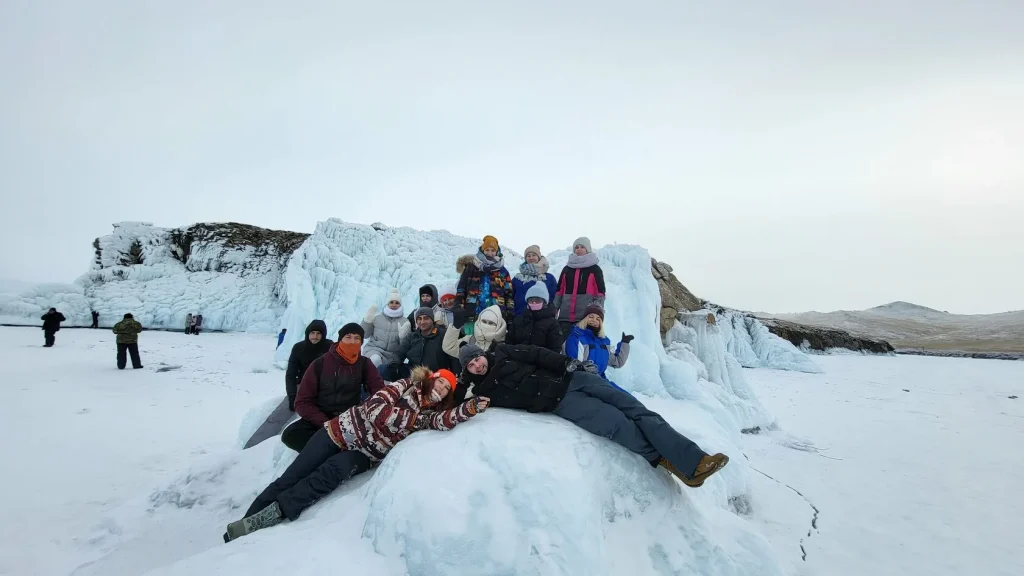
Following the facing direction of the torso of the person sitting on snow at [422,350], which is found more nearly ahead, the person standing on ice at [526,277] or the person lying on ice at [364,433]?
the person lying on ice

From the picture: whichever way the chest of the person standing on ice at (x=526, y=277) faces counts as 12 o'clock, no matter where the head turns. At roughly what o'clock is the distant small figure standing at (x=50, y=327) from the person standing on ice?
The distant small figure standing is roughly at 4 o'clock from the person standing on ice.

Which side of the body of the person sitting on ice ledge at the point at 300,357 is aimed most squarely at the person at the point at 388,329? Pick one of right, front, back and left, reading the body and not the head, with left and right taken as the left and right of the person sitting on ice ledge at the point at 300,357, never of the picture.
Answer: left

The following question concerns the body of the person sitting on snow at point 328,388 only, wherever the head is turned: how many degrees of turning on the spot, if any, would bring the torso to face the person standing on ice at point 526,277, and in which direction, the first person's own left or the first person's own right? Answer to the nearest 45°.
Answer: approximately 90° to the first person's own left

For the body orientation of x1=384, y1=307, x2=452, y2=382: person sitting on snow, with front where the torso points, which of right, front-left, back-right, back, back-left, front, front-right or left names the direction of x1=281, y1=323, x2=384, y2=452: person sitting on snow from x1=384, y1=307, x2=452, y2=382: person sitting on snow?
front-right

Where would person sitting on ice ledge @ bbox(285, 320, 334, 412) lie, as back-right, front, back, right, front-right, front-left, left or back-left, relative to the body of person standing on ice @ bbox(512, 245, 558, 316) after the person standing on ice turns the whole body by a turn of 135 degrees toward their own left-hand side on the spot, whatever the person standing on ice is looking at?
back-left

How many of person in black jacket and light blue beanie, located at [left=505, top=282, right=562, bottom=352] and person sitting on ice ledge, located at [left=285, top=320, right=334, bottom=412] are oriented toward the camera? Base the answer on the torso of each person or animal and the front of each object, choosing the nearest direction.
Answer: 2

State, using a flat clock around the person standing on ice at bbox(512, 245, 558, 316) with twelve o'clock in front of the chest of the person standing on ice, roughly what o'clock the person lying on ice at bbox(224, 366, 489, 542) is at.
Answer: The person lying on ice is roughly at 1 o'clock from the person standing on ice.

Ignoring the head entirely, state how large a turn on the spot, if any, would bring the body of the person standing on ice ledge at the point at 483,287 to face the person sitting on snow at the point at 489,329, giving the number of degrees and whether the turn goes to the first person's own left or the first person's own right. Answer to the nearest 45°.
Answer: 0° — they already face them

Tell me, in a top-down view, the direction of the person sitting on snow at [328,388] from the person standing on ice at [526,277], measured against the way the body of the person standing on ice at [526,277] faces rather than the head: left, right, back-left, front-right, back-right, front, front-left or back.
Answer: front-right

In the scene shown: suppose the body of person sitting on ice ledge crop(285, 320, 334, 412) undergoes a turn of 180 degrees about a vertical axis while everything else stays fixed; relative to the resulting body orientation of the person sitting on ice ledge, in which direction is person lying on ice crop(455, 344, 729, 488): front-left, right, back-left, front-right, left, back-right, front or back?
back-right
